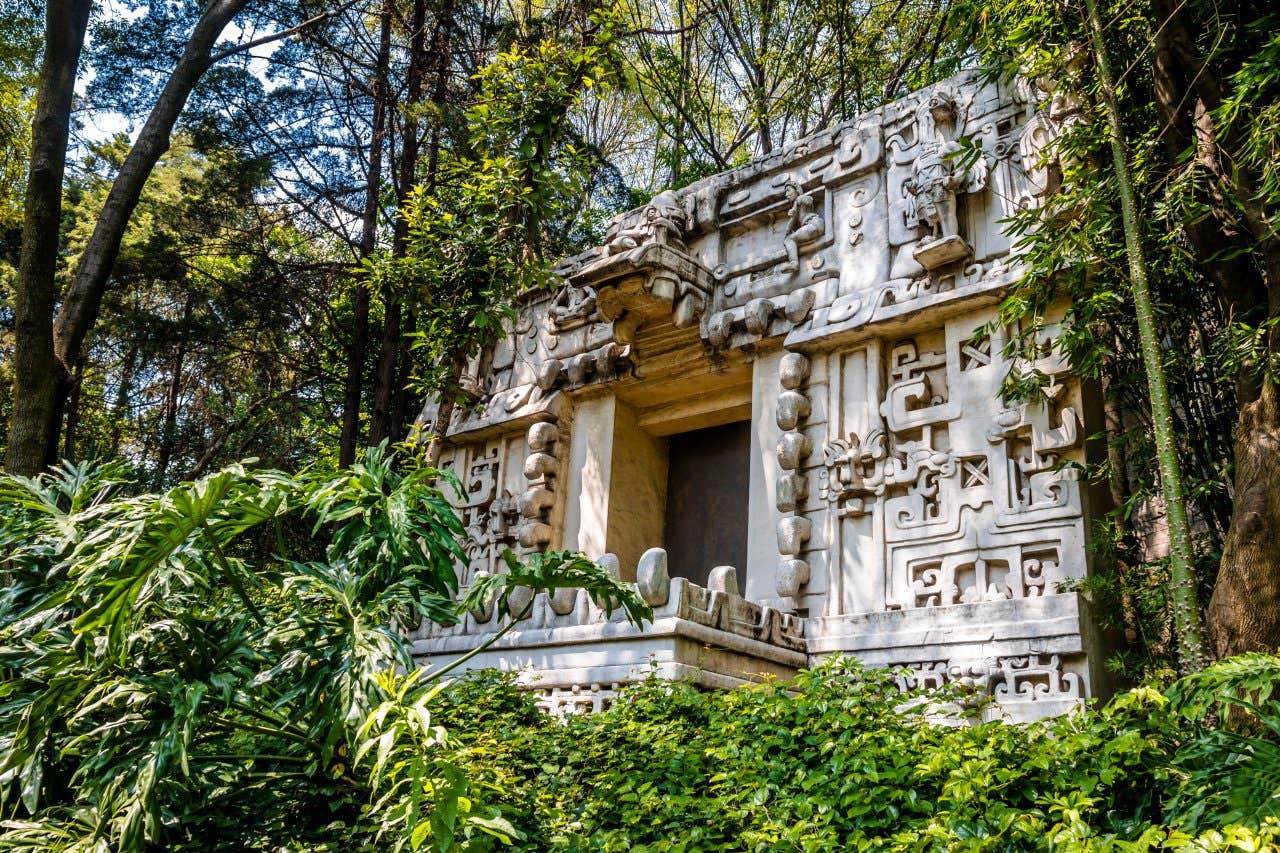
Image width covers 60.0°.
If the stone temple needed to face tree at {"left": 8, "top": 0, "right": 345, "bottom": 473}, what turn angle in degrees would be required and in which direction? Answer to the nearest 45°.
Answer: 0° — it already faces it

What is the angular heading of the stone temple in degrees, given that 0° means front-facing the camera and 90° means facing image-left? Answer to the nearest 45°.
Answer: approximately 45°

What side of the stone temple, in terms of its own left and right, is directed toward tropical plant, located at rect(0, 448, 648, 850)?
front
